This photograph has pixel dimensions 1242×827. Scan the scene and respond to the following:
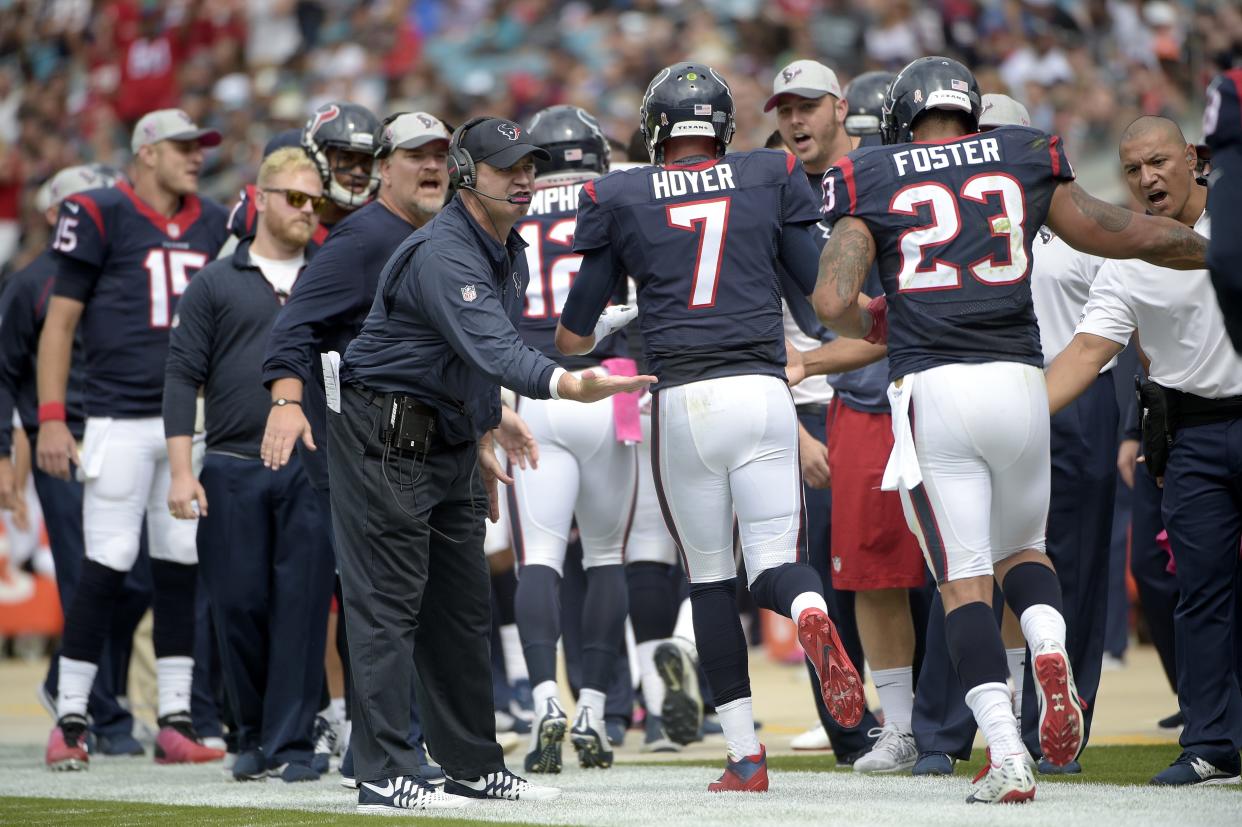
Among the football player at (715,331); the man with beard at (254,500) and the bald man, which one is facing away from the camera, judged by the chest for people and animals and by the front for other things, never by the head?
the football player

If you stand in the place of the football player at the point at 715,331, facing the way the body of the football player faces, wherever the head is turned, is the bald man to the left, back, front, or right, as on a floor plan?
right

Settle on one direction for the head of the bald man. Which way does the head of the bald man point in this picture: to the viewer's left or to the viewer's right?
to the viewer's left

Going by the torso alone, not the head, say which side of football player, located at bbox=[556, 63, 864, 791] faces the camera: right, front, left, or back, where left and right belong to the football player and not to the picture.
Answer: back

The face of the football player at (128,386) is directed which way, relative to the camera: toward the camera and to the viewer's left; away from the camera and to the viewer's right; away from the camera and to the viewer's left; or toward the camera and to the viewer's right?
toward the camera and to the viewer's right

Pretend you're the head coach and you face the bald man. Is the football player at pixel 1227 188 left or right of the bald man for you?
right

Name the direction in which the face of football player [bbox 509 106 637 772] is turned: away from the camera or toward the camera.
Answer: away from the camera

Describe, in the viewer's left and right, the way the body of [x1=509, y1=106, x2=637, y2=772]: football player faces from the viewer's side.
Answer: facing away from the viewer
